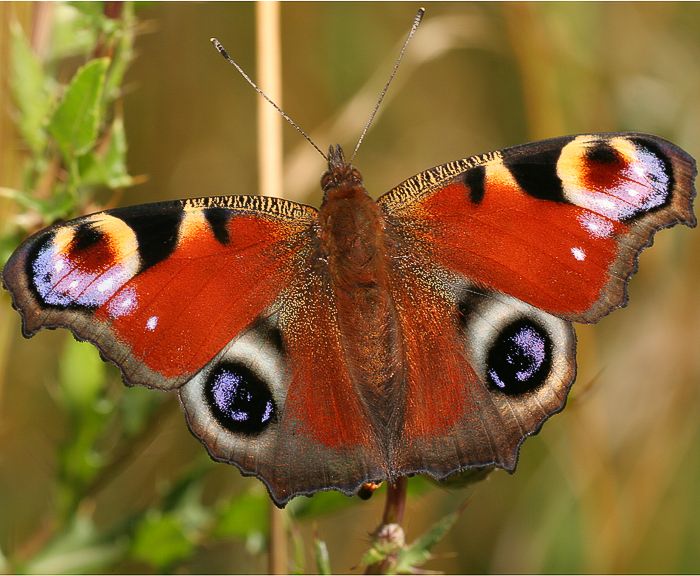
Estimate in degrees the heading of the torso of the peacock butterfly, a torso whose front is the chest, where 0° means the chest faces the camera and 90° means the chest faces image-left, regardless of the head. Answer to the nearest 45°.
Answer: approximately 180°

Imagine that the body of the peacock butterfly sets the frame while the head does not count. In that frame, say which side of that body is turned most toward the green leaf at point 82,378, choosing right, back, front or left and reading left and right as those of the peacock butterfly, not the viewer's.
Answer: left

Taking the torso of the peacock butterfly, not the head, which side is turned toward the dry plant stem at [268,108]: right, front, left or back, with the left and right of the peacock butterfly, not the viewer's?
front

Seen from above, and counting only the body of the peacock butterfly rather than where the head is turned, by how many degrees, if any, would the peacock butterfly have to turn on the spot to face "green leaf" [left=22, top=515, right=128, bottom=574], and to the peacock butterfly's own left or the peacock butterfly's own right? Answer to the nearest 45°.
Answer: approximately 90° to the peacock butterfly's own left

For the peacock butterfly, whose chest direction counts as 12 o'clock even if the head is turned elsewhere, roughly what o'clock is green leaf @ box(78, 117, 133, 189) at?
The green leaf is roughly at 10 o'clock from the peacock butterfly.
